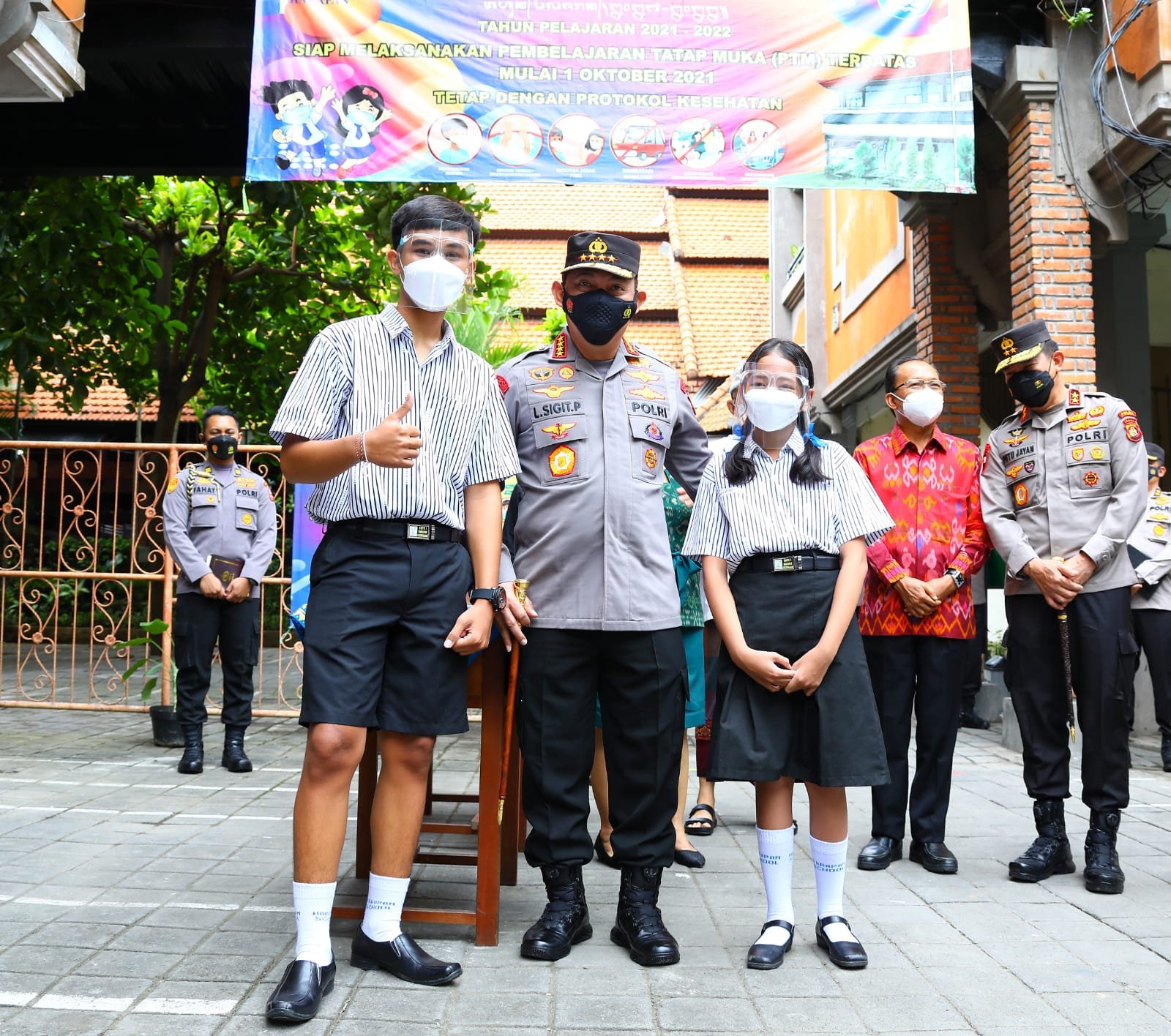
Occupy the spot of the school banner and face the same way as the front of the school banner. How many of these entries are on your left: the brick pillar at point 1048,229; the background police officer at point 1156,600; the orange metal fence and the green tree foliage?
2

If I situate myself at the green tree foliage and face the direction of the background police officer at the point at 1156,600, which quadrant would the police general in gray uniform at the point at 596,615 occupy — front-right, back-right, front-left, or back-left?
front-right

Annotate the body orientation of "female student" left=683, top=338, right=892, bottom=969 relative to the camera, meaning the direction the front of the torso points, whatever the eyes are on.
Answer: toward the camera

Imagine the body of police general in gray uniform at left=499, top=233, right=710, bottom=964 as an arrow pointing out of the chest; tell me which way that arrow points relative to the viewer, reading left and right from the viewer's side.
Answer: facing the viewer

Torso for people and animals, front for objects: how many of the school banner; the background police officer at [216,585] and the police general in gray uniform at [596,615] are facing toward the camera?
3
